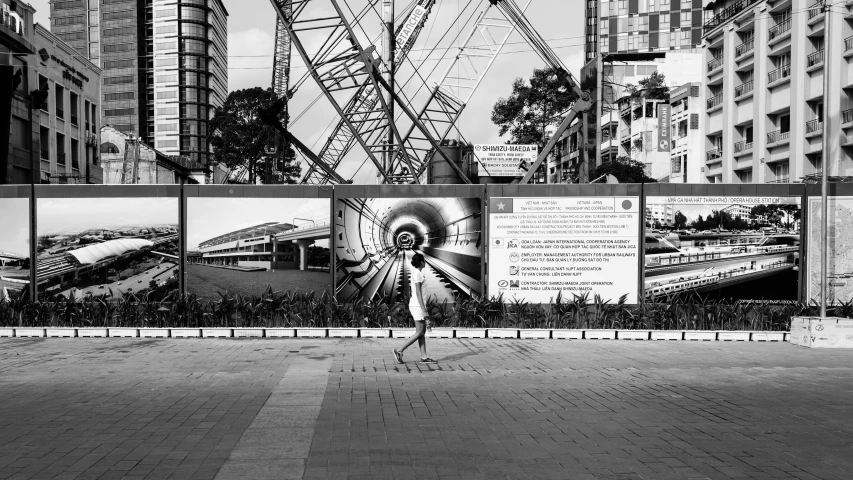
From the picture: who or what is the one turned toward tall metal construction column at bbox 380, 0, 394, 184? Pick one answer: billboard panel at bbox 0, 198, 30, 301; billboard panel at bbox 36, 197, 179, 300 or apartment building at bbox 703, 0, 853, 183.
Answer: the apartment building

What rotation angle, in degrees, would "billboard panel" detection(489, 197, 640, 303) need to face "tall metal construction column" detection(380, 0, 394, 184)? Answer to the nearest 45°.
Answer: approximately 180°

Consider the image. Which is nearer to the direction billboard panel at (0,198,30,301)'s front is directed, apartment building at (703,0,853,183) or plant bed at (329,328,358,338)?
the plant bed

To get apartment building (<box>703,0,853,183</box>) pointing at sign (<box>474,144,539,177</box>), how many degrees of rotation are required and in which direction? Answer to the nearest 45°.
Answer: approximately 45° to its right

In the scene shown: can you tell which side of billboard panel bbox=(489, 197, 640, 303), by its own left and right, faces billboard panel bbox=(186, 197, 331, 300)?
right

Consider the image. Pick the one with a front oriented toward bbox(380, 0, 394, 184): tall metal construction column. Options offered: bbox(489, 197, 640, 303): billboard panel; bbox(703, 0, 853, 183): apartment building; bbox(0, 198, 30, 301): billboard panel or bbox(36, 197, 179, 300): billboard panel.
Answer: the apartment building

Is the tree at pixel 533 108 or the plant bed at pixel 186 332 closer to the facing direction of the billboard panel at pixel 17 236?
the plant bed

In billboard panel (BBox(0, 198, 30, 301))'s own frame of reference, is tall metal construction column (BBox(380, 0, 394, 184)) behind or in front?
behind

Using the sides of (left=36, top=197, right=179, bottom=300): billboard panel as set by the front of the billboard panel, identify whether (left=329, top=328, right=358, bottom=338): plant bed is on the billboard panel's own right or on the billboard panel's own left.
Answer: on the billboard panel's own left

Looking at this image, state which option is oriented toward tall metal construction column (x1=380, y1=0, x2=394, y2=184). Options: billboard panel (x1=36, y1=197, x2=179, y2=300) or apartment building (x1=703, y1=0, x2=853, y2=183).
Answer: the apartment building

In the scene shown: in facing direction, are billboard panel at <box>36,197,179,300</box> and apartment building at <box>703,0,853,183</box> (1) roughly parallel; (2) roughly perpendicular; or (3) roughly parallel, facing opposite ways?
roughly perpendicular

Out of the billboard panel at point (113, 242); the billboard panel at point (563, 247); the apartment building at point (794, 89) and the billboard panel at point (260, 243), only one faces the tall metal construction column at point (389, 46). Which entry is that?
the apartment building
